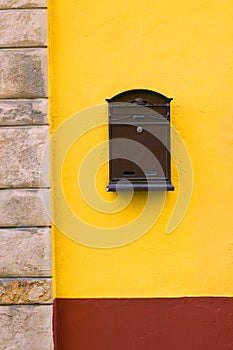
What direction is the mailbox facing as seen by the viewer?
toward the camera
